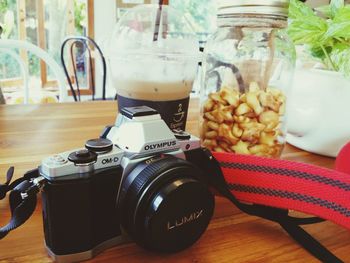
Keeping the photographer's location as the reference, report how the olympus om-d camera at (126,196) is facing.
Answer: facing the viewer and to the right of the viewer
